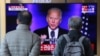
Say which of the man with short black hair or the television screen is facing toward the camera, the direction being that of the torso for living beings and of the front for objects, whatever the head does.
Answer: the television screen

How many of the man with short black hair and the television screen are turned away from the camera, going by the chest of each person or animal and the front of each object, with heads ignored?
1

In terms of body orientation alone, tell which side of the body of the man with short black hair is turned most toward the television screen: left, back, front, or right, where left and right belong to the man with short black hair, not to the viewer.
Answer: front

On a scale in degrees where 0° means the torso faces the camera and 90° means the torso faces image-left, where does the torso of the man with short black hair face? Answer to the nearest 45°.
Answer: approximately 180°

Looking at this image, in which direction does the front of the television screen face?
toward the camera

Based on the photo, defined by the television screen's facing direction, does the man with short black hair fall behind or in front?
in front

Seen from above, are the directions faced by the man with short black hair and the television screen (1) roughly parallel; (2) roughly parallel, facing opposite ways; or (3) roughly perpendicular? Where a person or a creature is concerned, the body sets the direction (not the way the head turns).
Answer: roughly parallel, facing opposite ways
